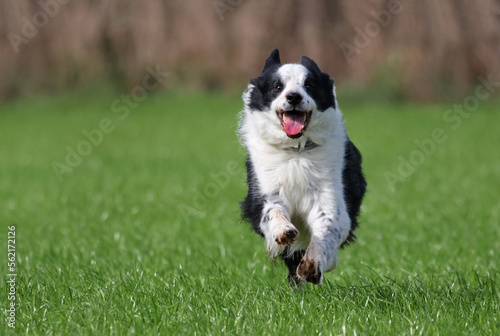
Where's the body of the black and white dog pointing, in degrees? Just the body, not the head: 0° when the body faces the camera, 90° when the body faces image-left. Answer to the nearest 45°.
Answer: approximately 0°
